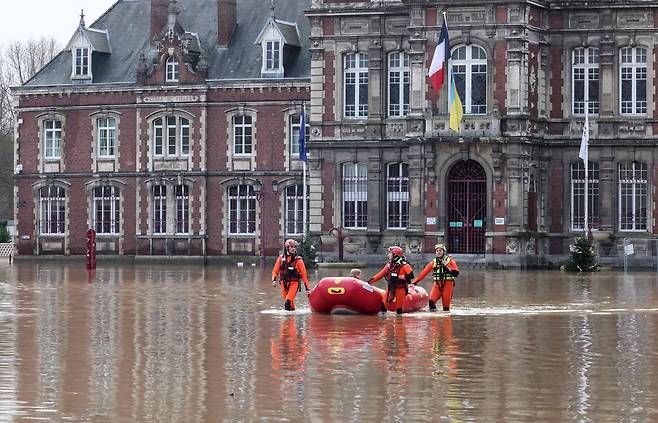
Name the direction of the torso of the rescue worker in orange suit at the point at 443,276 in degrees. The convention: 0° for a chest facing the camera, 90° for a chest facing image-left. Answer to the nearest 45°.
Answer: approximately 45°

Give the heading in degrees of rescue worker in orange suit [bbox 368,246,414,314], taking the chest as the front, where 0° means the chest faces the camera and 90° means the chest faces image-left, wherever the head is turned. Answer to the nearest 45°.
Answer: approximately 45°
